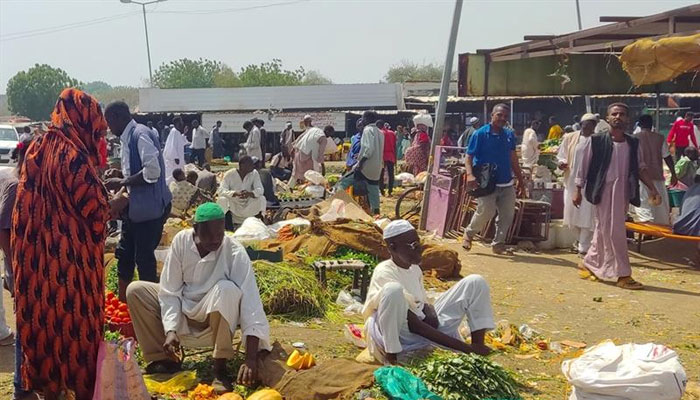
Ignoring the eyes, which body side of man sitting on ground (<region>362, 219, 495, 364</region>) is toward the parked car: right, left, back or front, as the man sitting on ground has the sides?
back

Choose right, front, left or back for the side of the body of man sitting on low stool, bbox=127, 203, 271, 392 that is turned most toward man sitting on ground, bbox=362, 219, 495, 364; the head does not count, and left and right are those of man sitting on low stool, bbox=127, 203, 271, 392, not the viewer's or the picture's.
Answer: left

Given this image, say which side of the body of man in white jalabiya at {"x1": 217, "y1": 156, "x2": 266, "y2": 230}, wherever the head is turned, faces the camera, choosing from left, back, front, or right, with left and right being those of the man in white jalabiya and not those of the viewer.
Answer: front

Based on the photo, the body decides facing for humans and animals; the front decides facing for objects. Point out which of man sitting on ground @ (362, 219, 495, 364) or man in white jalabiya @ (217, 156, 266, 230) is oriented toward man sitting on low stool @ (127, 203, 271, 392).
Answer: the man in white jalabiya

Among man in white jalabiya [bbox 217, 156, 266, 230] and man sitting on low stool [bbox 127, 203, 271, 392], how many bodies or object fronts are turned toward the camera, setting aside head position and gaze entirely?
2

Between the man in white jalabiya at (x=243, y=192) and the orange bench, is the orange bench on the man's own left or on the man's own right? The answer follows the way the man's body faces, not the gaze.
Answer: on the man's own left

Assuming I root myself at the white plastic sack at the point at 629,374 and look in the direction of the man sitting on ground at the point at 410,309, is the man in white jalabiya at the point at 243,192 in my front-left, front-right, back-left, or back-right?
front-right

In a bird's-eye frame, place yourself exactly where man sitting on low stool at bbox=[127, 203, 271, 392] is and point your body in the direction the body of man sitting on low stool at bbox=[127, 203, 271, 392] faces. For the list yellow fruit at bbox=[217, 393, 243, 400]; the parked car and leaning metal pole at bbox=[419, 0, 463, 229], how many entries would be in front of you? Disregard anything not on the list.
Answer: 1

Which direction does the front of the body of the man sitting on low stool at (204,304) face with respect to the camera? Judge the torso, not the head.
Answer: toward the camera

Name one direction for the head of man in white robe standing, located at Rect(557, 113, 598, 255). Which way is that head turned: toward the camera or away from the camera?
toward the camera

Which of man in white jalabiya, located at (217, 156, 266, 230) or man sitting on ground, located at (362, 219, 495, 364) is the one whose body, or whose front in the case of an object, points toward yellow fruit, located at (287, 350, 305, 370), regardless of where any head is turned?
the man in white jalabiya

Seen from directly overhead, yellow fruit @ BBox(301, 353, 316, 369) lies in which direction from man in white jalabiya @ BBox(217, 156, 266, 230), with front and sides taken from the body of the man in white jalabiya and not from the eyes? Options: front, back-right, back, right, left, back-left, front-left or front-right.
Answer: front
